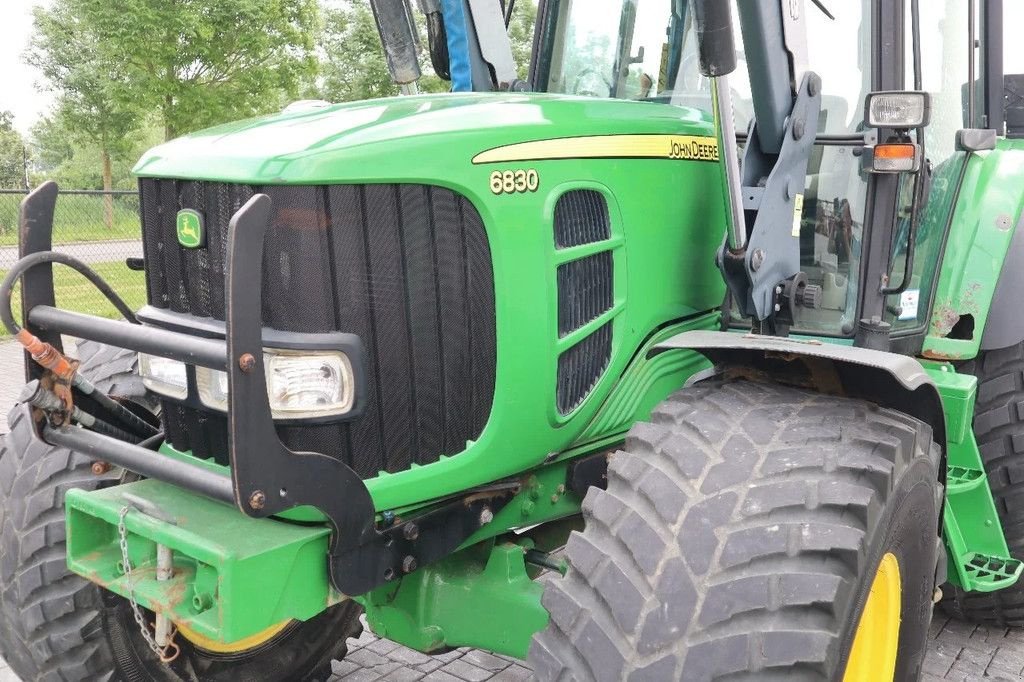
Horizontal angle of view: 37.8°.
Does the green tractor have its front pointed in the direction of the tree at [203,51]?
no

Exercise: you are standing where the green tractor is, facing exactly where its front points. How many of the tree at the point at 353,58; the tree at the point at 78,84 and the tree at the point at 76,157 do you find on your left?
0

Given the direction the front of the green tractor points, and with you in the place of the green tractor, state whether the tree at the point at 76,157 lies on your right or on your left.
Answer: on your right

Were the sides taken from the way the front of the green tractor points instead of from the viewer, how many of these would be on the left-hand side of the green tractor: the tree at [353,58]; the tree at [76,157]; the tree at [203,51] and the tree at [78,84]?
0

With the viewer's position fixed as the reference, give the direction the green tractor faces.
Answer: facing the viewer and to the left of the viewer

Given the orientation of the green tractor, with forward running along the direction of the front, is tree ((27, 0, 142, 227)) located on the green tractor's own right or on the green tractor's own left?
on the green tractor's own right

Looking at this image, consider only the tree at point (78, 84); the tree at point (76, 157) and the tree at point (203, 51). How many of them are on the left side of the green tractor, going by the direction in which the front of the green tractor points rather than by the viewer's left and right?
0

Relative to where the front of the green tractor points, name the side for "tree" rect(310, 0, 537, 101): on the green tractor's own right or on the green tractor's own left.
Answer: on the green tractor's own right

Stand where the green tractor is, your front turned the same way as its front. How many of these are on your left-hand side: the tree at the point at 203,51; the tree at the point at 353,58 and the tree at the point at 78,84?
0
